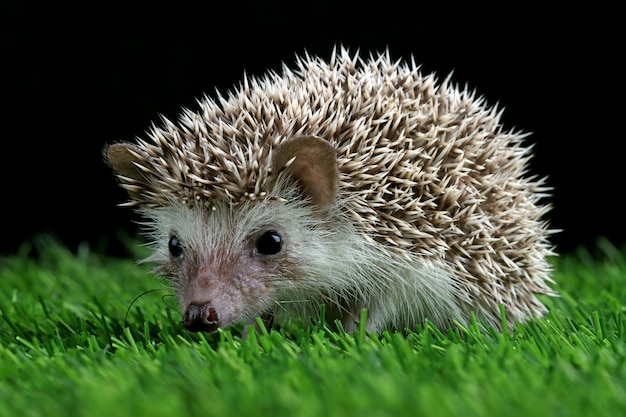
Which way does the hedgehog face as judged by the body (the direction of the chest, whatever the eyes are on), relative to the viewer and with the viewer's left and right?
facing the viewer and to the left of the viewer
